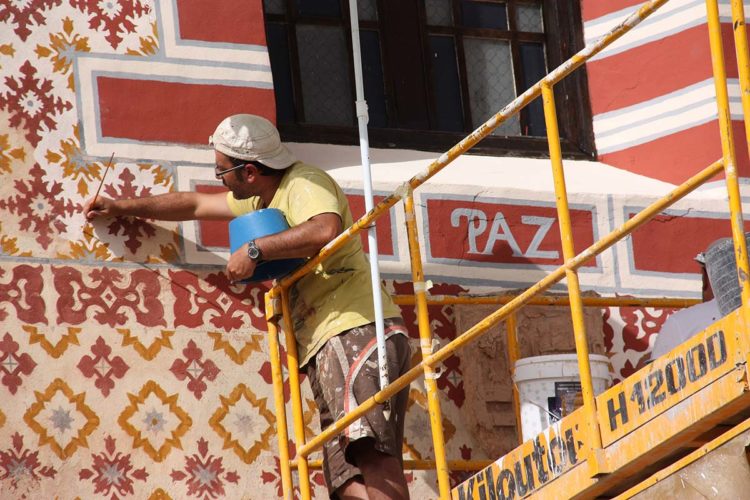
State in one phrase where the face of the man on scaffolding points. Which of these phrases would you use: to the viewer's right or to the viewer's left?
to the viewer's left

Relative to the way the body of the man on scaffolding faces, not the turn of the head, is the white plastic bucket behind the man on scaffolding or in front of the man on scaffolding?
behind

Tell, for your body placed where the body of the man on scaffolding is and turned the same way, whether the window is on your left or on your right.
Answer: on your right

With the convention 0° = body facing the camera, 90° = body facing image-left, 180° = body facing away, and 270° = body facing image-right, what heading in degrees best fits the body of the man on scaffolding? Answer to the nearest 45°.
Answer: approximately 90°
